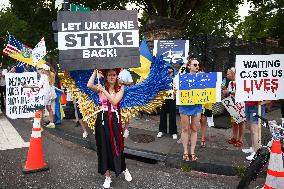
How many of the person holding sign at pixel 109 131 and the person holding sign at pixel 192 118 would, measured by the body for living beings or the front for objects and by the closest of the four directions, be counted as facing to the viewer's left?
0

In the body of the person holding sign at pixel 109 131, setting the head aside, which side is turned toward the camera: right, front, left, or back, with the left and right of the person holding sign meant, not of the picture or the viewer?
front

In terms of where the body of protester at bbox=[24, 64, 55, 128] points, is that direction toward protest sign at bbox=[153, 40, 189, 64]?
no

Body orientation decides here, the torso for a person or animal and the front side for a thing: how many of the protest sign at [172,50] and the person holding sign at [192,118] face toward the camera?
2

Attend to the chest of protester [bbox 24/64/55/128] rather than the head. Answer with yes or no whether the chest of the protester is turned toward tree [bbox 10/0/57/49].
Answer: no

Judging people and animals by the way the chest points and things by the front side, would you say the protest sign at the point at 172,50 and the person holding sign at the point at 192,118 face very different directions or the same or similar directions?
same or similar directions

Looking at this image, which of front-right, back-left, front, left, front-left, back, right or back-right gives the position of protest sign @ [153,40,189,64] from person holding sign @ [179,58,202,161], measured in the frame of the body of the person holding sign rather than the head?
back

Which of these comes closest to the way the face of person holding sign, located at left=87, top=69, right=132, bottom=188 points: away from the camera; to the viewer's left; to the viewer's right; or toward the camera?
toward the camera

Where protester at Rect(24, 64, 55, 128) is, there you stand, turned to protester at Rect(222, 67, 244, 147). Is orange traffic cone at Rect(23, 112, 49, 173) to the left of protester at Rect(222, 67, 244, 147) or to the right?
right
